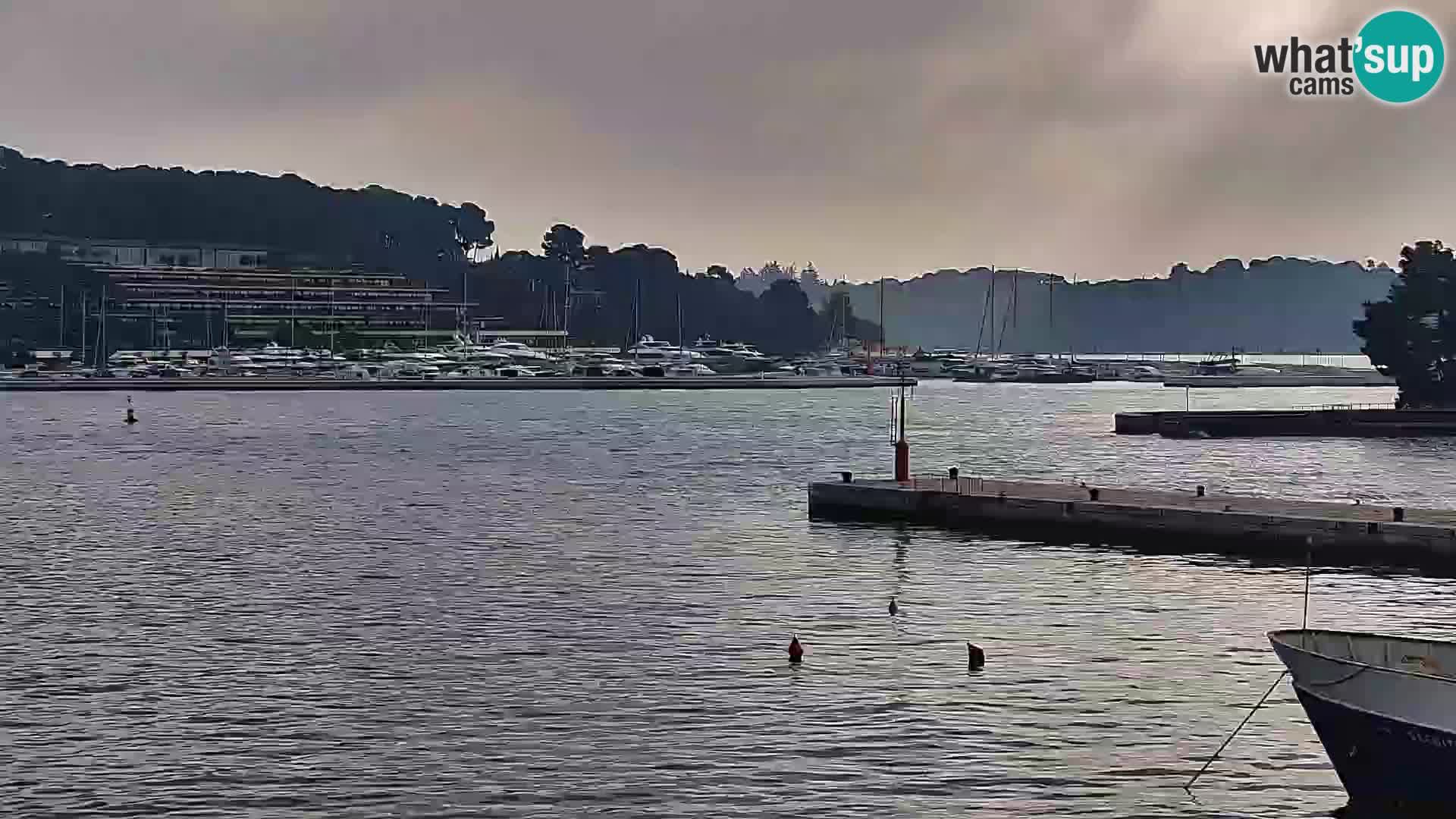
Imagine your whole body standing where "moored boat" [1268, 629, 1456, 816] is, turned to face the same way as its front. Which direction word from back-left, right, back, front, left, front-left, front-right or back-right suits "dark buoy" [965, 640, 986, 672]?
front-right

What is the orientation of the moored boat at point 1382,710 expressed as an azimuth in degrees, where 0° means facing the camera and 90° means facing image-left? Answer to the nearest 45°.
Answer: approximately 90°
